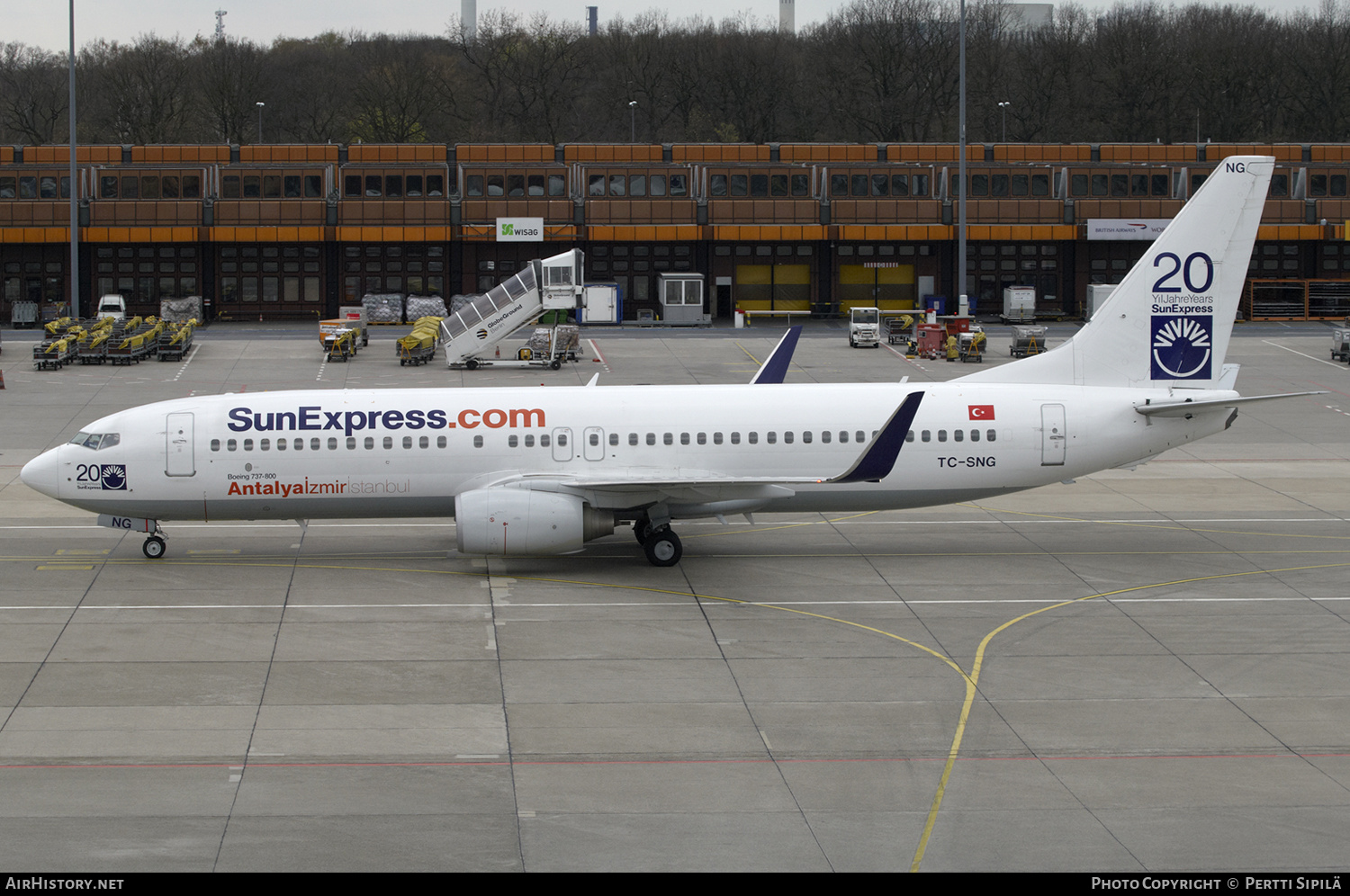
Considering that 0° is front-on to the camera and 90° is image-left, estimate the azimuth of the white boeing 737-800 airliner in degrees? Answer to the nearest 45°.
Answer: approximately 90°
